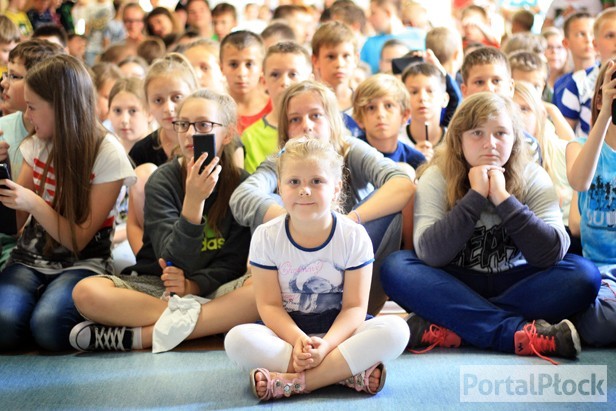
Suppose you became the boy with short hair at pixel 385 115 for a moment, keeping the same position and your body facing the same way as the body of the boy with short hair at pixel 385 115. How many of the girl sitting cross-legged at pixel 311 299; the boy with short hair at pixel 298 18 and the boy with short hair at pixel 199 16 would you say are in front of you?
1

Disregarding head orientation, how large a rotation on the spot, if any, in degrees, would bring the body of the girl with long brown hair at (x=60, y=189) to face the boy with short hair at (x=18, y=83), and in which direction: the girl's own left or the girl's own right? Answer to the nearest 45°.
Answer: approximately 135° to the girl's own right

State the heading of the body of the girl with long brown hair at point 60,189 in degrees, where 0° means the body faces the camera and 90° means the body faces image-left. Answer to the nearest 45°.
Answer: approximately 45°

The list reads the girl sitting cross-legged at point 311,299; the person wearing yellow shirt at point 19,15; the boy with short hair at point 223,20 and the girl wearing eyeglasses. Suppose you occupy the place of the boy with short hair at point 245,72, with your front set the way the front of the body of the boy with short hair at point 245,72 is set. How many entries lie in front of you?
2

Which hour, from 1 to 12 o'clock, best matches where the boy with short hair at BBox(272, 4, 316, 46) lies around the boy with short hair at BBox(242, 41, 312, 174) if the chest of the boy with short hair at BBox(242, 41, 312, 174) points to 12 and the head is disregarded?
the boy with short hair at BBox(272, 4, 316, 46) is roughly at 6 o'clock from the boy with short hair at BBox(242, 41, 312, 174).

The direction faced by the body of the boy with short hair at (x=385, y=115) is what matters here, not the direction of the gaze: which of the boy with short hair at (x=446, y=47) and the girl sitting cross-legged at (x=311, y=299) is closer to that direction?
the girl sitting cross-legged

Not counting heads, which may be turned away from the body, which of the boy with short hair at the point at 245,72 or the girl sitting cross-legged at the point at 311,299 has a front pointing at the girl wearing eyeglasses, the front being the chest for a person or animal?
the boy with short hair

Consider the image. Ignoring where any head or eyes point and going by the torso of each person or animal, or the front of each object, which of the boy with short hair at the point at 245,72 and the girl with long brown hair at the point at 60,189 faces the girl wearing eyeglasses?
the boy with short hair

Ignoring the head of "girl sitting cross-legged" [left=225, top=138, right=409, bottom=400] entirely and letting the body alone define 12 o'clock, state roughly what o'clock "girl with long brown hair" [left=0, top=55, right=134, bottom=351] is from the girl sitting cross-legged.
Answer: The girl with long brown hair is roughly at 4 o'clock from the girl sitting cross-legged.
